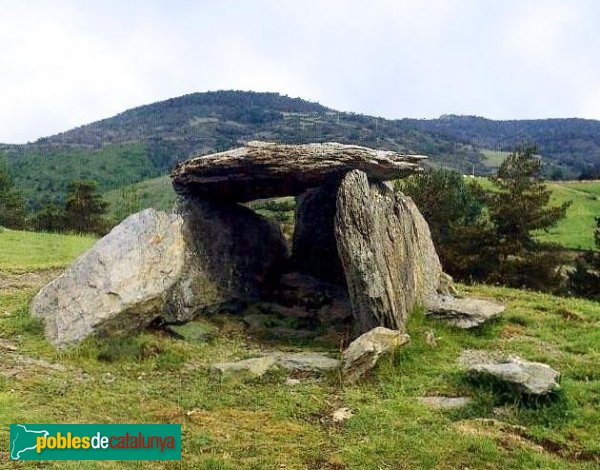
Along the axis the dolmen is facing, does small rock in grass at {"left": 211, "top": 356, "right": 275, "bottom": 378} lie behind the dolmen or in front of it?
in front

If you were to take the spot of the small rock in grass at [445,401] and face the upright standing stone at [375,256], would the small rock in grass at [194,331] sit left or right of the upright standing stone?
left

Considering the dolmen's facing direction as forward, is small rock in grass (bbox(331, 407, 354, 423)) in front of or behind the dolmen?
in front

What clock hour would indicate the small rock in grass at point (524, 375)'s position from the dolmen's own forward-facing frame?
The small rock in grass is roughly at 11 o'clock from the dolmen.

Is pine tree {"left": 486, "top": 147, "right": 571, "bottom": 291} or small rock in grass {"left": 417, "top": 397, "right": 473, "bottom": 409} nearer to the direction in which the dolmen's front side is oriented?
the small rock in grass

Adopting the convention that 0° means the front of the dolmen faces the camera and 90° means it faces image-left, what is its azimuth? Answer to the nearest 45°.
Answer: approximately 0°

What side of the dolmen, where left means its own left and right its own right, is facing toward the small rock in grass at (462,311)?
left

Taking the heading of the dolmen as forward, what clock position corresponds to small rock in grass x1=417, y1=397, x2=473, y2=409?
The small rock in grass is roughly at 11 o'clock from the dolmen.

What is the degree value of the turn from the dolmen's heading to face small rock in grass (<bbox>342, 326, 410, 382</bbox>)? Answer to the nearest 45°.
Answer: approximately 45° to its left
